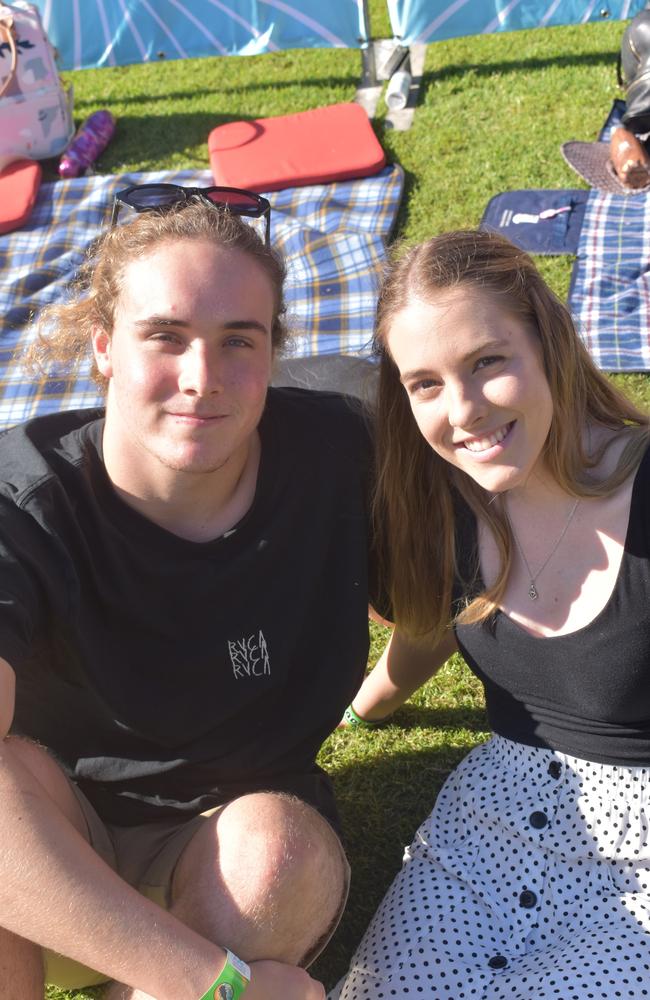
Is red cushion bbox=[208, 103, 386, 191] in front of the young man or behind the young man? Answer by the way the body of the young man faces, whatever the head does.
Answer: behind

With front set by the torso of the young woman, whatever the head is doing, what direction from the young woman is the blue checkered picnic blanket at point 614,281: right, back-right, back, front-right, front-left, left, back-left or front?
back

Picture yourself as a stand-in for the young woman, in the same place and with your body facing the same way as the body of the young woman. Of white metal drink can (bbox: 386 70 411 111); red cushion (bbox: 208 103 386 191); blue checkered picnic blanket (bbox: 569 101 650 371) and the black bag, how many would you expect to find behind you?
4

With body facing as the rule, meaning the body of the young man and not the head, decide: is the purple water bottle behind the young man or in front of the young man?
behind

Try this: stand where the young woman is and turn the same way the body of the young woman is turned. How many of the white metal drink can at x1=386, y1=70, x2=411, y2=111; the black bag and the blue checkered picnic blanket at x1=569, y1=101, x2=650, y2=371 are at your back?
3

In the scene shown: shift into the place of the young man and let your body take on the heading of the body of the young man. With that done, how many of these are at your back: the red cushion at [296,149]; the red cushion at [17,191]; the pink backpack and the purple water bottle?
4

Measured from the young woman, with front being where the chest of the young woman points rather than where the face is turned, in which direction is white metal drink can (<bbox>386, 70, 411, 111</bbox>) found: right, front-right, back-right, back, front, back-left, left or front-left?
back

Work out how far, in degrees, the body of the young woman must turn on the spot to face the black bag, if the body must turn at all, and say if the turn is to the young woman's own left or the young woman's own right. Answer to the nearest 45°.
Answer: approximately 180°

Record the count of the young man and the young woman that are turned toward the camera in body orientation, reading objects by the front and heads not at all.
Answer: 2

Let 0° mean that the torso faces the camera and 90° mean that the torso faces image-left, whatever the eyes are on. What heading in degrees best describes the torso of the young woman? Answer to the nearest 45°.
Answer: approximately 0°

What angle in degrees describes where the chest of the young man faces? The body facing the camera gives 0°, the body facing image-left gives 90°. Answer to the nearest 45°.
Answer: approximately 0°

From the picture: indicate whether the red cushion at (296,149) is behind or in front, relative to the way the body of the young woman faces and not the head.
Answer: behind
